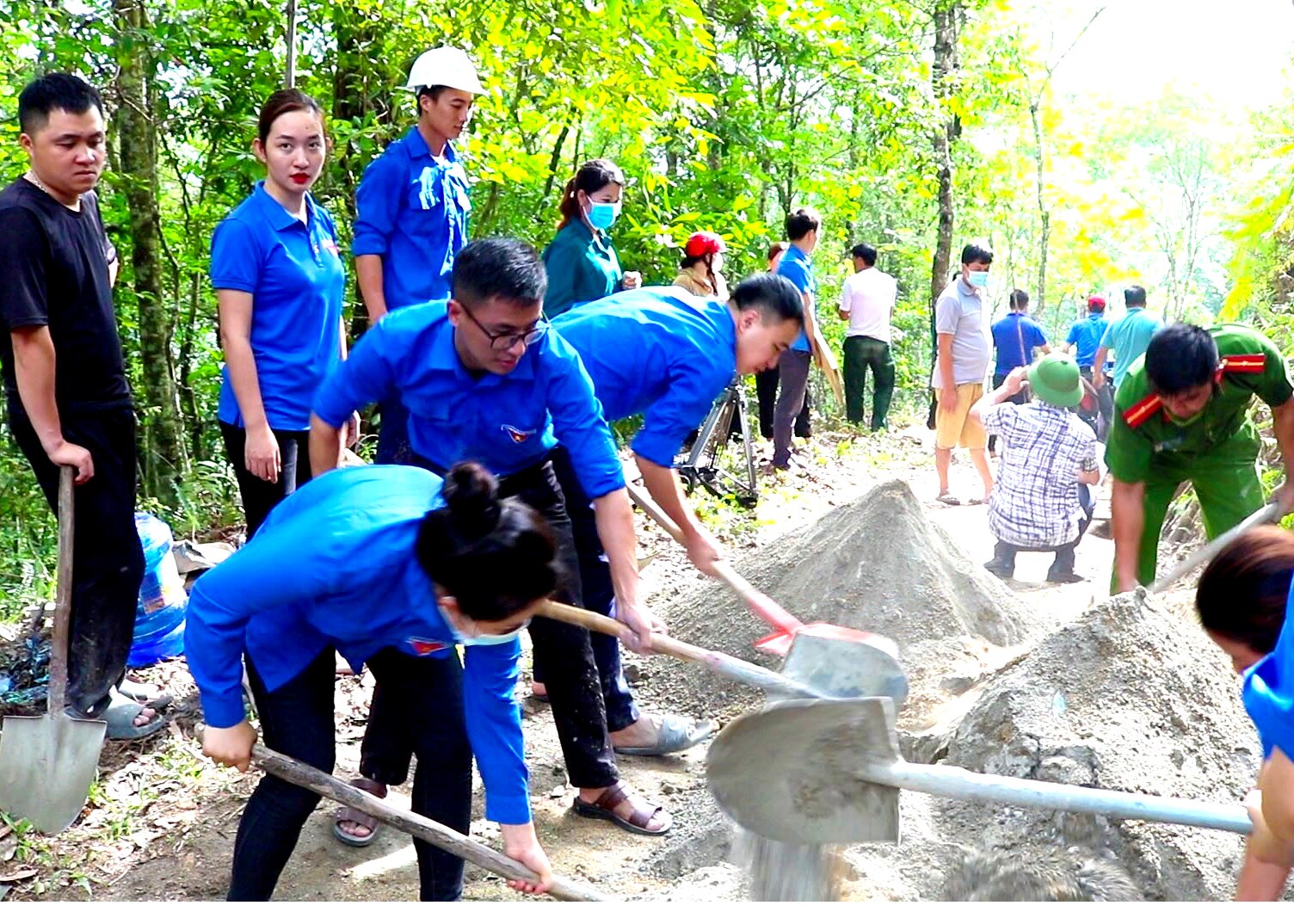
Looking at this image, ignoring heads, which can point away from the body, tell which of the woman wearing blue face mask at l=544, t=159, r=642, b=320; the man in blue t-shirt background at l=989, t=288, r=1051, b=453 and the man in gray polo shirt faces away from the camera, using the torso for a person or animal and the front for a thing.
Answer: the man in blue t-shirt background

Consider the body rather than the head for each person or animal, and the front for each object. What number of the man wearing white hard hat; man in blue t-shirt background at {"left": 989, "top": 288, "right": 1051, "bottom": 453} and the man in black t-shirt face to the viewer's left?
0

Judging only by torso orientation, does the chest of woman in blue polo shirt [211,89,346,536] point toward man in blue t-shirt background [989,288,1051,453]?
no

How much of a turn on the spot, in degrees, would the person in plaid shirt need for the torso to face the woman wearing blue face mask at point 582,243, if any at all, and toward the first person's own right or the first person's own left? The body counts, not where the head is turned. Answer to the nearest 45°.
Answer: approximately 135° to the first person's own left

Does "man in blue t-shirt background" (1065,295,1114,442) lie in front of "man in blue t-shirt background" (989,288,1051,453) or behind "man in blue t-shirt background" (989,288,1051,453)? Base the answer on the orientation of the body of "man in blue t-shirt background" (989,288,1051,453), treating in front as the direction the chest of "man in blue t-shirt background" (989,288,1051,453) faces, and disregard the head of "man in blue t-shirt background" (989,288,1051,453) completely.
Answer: in front

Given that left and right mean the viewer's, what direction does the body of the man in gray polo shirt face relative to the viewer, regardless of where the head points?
facing the viewer and to the right of the viewer

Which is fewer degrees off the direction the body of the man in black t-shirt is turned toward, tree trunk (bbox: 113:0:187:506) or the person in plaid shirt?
the person in plaid shirt

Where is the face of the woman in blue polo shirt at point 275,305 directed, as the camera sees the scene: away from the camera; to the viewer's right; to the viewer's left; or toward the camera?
toward the camera

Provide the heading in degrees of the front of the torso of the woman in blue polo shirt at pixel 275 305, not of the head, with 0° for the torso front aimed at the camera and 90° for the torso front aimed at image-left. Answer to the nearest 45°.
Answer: approximately 315°

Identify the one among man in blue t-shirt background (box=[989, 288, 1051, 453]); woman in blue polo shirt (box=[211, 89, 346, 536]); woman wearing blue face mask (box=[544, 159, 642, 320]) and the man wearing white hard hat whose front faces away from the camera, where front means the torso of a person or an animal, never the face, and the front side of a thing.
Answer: the man in blue t-shirt background

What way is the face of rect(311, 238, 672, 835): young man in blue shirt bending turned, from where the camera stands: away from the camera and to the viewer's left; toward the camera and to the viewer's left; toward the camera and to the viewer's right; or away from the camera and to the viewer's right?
toward the camera and to the viewer's right

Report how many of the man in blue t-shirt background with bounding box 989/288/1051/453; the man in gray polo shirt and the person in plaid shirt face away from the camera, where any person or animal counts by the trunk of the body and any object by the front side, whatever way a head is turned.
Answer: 2

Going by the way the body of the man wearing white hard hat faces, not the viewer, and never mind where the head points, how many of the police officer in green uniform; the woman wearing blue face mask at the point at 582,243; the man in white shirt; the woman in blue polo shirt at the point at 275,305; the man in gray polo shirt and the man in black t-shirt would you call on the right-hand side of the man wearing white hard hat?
2

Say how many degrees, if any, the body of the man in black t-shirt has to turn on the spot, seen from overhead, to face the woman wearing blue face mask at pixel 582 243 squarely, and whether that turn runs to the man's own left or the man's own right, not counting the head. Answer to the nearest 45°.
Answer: approximately 90° to the man's own left

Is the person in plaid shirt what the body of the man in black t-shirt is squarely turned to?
no

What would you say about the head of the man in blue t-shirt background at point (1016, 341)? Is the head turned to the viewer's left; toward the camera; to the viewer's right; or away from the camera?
away from the camera

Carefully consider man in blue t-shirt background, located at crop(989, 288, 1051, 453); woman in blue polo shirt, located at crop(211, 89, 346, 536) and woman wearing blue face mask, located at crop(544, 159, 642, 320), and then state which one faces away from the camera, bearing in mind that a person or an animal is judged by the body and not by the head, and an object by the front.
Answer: the man in blue t-shirt background

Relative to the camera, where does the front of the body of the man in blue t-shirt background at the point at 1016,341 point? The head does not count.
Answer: away from the camera

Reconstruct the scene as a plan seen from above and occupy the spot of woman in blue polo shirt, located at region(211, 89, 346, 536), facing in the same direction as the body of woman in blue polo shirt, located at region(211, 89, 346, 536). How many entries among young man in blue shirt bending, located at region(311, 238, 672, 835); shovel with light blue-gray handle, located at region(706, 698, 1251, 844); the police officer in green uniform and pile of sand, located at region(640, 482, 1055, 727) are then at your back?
0

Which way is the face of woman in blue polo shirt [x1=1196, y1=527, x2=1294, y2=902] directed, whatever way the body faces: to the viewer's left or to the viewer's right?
to the viewer's left

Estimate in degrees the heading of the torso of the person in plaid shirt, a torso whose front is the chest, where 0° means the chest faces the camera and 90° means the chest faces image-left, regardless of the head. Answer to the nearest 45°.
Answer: approximately 180°
